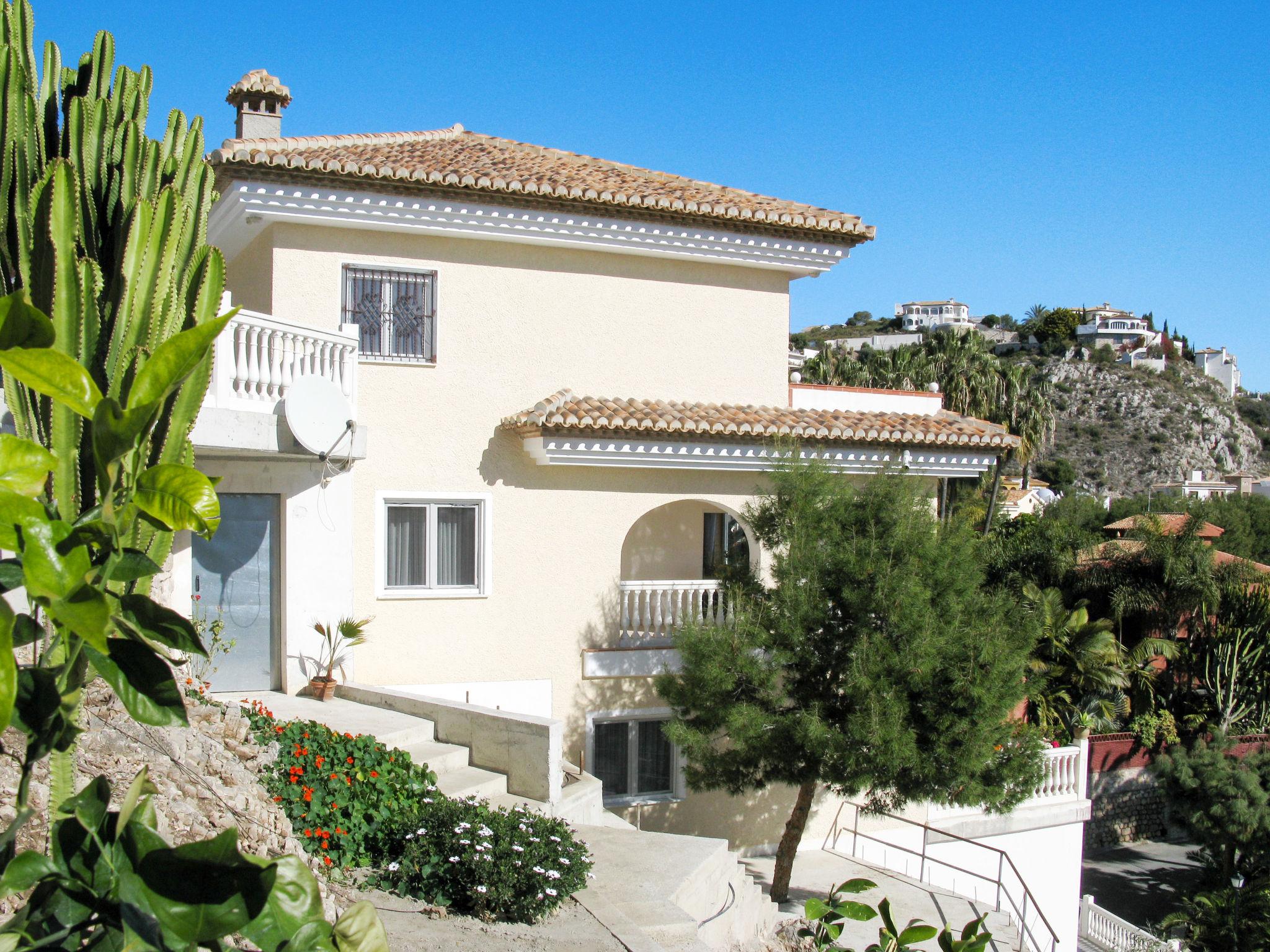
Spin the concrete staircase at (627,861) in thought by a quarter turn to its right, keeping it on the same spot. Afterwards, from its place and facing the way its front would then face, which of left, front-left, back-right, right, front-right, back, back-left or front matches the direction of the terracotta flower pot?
right

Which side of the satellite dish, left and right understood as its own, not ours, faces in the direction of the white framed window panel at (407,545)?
left

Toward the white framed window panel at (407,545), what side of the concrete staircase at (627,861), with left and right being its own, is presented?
back

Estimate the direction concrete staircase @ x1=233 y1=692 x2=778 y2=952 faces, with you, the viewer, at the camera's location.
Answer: facing the viewer and to the right of the viewer

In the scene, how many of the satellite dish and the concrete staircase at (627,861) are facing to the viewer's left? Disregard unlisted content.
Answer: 0

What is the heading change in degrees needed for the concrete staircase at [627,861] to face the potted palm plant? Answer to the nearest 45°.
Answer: approximately 180°

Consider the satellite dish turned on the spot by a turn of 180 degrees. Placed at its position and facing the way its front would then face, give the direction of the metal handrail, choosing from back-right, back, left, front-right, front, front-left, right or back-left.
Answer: back-right

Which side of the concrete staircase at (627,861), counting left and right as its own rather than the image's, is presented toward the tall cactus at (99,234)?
right

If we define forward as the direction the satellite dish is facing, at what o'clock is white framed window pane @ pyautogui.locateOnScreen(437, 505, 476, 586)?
The white framed window pane is roughly at 9 o'clock from the satellite dish.

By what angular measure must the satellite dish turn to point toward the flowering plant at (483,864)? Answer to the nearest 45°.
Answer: approximately 45° to its right

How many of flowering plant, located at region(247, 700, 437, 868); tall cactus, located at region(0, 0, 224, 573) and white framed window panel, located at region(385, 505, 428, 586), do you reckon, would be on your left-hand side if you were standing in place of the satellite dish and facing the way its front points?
1
